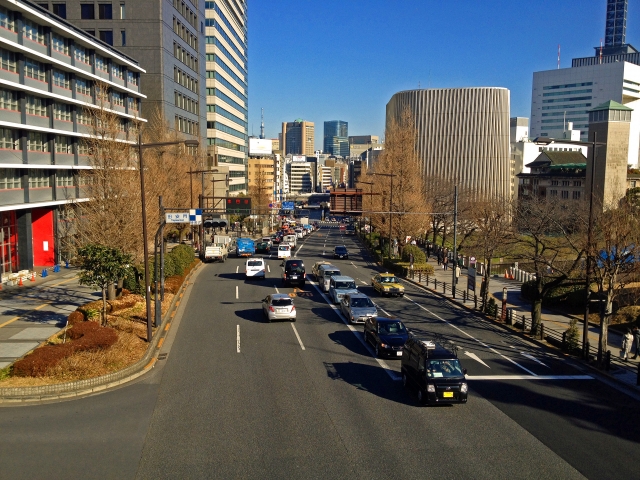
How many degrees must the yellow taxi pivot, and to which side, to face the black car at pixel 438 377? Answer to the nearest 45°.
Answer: approximately 45° to its right

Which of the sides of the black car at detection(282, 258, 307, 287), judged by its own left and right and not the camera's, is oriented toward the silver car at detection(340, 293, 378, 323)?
back

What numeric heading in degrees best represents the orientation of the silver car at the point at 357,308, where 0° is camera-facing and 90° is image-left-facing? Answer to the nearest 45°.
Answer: approximately 315°

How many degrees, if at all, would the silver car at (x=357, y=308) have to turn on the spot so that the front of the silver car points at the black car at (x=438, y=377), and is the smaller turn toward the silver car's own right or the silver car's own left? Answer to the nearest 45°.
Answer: approximately 45° to the silver car's own right

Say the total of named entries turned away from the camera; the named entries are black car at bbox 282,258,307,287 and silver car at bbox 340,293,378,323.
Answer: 1

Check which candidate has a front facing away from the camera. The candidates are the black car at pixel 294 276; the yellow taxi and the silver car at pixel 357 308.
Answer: the black car

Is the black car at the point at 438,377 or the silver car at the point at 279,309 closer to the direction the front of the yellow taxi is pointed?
the black car

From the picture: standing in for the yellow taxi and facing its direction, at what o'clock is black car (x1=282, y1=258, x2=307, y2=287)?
The black car is roughly at 5 o'clock from the yellow taxi.

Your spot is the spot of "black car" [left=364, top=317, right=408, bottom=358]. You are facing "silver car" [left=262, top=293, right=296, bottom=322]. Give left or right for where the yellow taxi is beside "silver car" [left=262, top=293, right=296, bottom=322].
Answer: right

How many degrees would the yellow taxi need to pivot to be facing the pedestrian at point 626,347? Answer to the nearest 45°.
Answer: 0° — it already faces them

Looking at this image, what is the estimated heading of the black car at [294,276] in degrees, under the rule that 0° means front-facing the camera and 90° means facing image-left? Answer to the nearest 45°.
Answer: approximately 180°

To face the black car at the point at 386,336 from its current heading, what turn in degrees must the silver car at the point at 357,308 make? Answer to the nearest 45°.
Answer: approximately 45° to its right

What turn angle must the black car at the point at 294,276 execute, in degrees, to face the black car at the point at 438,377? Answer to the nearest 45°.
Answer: approximately 180°
